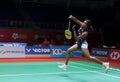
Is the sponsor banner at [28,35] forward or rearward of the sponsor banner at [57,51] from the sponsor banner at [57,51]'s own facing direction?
rearward

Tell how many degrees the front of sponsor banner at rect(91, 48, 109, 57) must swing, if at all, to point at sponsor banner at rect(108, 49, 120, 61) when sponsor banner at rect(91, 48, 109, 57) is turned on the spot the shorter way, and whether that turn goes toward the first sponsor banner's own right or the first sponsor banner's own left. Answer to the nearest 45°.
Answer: approximately 45° to the first sponsor banner's own left

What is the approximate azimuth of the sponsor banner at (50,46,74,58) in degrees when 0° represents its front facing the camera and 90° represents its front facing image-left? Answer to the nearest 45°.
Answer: approximately 0°
